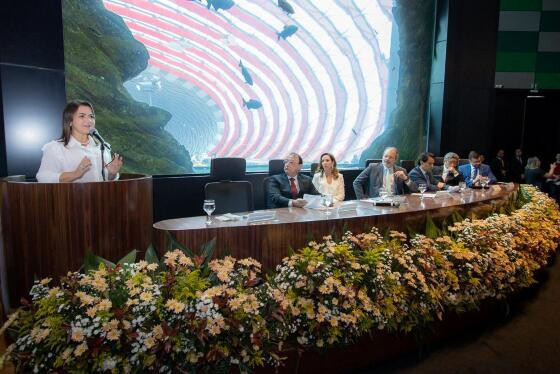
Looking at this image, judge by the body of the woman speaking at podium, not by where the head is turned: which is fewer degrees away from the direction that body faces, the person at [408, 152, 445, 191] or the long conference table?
the long conference table

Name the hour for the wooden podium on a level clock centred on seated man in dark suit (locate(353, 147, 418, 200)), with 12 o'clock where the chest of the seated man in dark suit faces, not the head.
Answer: The wooden podium is roughly at 1 o'clock from the seated man in dark suit.

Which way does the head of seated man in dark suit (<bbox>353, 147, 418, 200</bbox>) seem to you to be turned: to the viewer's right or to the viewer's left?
to the viewer's left

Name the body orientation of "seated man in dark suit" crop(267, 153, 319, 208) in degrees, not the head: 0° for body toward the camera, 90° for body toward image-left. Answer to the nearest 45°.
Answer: approximately 0°

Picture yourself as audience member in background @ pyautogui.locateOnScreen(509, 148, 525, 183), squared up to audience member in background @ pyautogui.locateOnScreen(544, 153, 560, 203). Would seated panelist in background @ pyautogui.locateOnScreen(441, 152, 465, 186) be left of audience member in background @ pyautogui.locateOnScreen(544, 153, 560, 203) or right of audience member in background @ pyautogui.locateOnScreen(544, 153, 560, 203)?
right

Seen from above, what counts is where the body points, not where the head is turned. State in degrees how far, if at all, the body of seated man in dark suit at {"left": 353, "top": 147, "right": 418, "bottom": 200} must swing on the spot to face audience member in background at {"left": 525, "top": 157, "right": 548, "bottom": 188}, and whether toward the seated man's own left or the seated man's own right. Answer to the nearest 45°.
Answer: approximately 135° to the seated man's own left

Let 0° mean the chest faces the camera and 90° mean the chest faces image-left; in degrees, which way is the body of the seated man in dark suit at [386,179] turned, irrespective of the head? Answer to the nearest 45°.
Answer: approximately 0°

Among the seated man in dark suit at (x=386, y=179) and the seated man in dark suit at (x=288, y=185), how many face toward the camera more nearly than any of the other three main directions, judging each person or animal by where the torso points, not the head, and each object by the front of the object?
2
